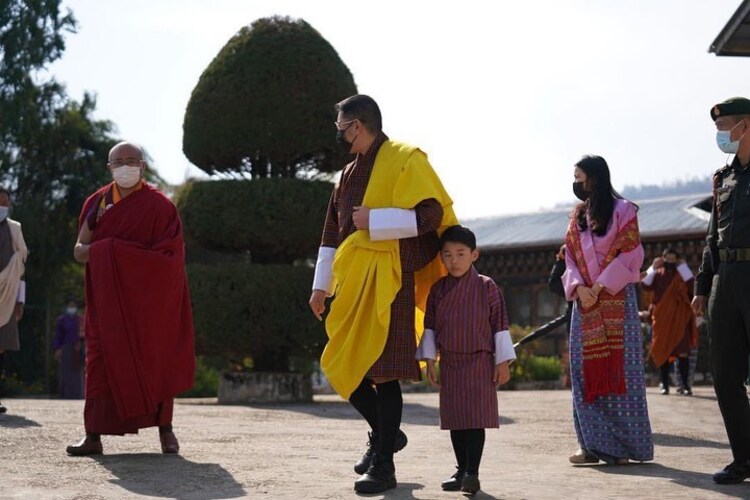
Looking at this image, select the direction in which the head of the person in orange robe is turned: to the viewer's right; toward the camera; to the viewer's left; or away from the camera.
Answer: toward the camera

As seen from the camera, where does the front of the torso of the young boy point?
toward the camera

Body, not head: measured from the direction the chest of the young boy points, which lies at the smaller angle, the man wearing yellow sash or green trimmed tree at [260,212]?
the man wearing yellow sash

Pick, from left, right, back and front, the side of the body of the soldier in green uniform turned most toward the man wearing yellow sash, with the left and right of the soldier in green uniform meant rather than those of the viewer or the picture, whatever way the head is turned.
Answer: front

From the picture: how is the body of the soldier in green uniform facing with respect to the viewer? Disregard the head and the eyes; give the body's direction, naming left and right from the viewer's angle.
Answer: facing the viewer and to the left of the viewer

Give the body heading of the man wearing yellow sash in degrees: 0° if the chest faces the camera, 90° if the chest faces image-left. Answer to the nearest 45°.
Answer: approximately 45°

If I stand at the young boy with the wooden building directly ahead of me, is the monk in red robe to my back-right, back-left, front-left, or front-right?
front-left

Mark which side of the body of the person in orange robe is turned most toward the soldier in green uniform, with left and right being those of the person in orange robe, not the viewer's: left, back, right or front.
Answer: front

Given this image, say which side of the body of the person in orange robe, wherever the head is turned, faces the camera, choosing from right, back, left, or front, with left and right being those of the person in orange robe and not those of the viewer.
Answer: front

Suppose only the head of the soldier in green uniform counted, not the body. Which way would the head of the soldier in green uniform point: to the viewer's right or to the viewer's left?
to the viewer's left
